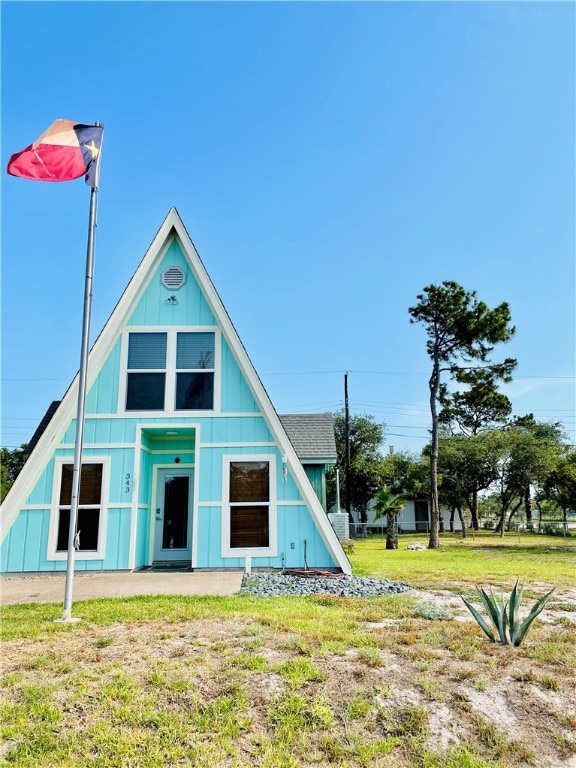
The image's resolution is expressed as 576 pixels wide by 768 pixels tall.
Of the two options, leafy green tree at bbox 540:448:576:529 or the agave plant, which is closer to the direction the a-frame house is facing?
the agave plant

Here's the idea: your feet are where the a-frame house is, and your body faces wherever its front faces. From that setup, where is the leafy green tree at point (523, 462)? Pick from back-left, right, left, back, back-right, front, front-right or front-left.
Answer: back-left

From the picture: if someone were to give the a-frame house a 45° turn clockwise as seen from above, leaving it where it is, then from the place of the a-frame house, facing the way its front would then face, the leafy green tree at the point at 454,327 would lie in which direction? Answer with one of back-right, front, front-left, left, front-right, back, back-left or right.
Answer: back

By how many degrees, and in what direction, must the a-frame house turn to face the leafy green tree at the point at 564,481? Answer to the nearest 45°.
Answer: approximately 135° to its left

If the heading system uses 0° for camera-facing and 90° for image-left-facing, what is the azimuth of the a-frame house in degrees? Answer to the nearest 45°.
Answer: approximately 0°

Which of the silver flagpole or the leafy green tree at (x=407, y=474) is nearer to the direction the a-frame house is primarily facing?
the silver flagpole

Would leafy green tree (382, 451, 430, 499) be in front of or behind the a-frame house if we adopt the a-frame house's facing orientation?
behind

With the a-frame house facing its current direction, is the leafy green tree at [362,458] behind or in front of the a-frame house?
behind

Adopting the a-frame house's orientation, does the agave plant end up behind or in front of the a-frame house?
in front

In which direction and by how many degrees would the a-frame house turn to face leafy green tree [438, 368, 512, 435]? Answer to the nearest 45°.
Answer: approximately 135° to its left
